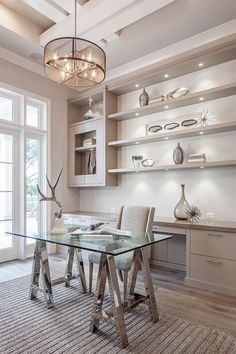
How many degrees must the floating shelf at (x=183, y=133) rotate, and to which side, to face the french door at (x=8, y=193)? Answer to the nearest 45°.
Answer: approximately 45° to its right

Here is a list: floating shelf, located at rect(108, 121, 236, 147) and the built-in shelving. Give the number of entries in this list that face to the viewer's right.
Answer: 0

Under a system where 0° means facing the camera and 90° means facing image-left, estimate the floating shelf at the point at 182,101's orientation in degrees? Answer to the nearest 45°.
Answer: approximately 45°

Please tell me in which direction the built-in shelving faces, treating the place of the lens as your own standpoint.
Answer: facing the viewer and to the left of the viewer

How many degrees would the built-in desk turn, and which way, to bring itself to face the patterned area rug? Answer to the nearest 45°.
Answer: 0° — it already faces it

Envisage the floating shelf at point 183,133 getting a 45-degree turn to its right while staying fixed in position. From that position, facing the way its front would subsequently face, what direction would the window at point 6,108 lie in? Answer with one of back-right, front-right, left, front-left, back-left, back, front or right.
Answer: front

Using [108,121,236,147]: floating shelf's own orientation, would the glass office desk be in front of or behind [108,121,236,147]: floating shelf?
in front
